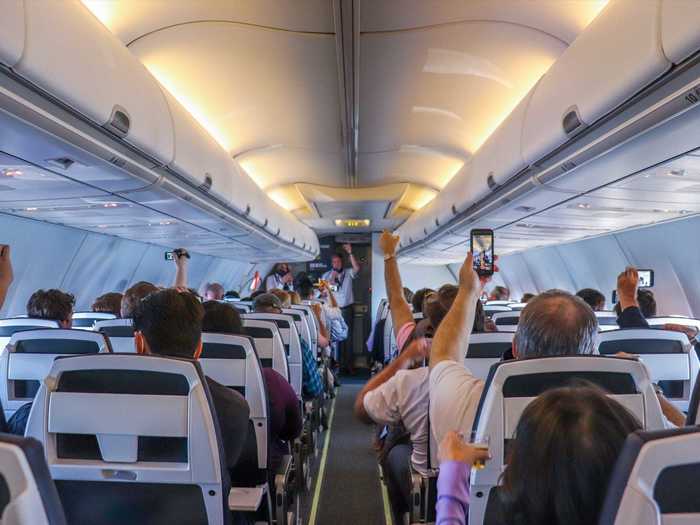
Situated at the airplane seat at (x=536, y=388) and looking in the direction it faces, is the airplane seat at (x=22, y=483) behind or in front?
behind

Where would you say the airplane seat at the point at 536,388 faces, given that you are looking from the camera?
facing away from the viewer

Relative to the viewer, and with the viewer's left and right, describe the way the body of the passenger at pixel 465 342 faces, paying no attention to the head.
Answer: facing away from the viewer

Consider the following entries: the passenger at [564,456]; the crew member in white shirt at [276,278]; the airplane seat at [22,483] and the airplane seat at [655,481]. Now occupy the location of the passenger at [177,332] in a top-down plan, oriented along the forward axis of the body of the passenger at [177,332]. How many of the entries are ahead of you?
1

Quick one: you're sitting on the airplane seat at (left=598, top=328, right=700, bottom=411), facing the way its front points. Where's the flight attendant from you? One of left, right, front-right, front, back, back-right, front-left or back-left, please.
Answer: front-left

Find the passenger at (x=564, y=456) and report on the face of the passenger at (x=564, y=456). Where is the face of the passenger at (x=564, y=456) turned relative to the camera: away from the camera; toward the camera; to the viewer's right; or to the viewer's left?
away from the camera

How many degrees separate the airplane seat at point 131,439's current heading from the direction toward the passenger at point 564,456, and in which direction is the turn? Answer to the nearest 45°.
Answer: approximately 135° to its right

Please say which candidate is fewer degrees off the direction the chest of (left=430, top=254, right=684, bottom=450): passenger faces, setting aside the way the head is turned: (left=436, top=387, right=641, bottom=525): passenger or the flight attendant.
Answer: the flight attendant

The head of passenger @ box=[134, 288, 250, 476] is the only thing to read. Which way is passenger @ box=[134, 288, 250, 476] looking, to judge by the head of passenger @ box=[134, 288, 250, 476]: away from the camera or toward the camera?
away from the camera

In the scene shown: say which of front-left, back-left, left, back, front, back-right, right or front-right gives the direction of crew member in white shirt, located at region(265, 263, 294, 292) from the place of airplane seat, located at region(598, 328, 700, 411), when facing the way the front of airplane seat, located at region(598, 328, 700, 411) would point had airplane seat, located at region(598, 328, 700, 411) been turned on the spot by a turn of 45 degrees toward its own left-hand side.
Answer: front

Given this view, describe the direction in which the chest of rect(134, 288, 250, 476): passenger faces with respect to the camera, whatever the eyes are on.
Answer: away from the camera

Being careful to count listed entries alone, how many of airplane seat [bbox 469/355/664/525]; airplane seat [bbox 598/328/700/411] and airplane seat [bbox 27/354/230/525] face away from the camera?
3

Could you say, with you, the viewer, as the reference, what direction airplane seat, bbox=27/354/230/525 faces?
facing away from the viewer

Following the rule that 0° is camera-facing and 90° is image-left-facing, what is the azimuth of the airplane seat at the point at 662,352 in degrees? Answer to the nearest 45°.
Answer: approximately 180°

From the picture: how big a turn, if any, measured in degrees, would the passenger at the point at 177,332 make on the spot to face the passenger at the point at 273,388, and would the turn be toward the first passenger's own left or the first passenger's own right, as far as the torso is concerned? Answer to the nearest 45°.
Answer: approximately 45° to the first passenger's own right
